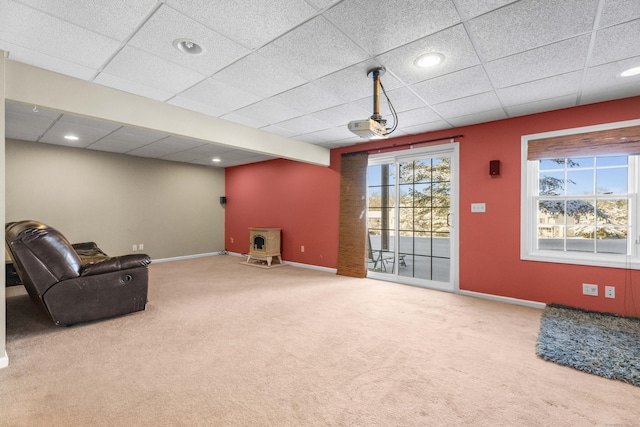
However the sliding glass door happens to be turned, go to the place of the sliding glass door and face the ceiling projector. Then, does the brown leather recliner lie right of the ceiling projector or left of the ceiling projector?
right

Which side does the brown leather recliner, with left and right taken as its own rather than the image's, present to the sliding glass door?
front

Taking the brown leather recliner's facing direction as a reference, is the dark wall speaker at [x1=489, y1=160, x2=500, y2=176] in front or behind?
in front

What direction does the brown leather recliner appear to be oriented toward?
to the viewer's right
